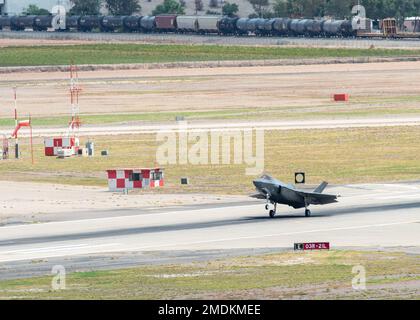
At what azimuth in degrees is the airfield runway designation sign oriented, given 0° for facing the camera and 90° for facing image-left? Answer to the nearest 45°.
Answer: approximately 0°
